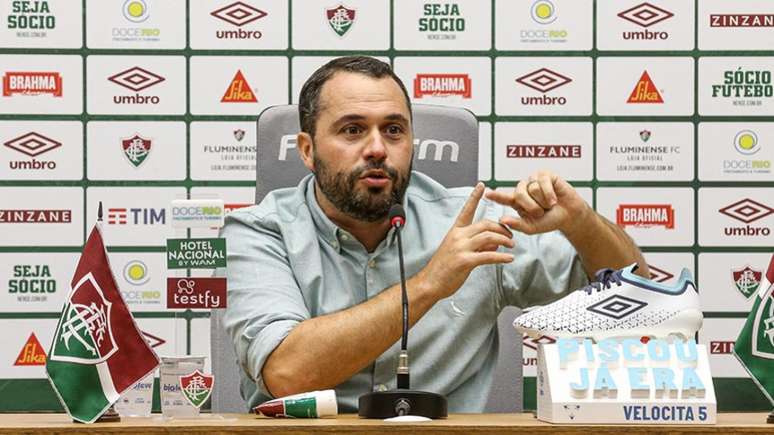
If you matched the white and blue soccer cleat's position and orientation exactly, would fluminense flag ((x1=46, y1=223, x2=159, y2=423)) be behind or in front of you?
in front

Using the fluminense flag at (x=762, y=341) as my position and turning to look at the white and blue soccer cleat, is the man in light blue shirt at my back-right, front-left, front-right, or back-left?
front-right

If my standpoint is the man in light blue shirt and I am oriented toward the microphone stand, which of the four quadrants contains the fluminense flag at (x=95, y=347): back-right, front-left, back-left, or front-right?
front-right

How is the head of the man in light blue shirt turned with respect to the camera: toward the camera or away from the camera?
toward the camera

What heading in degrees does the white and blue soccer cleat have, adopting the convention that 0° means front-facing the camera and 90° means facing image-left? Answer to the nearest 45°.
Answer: approximately 90°

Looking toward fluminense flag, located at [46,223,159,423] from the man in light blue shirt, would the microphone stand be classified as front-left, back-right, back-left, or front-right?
front-left
